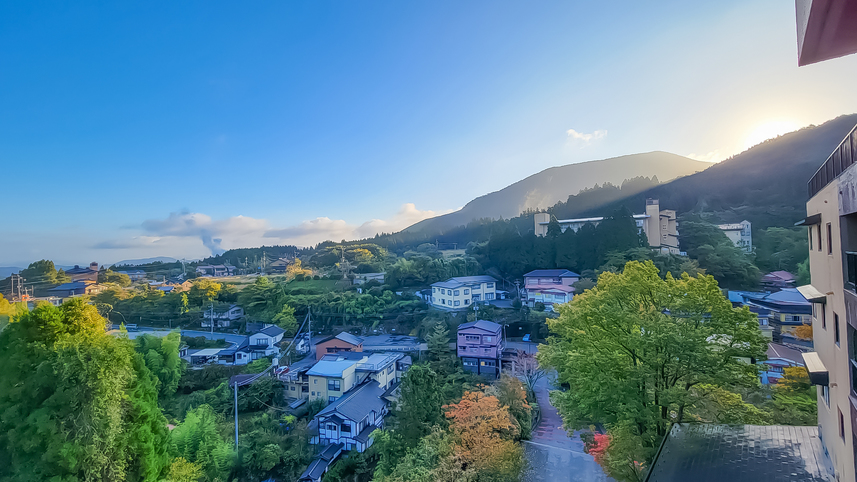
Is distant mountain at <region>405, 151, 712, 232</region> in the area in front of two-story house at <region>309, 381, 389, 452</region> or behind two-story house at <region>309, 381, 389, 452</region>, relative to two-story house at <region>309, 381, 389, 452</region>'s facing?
behind

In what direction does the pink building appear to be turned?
toward the camera

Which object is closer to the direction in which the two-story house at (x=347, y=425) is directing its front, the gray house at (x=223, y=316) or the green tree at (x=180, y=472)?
the green tree

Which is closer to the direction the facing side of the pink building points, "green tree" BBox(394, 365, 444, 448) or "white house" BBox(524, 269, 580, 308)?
the green tree

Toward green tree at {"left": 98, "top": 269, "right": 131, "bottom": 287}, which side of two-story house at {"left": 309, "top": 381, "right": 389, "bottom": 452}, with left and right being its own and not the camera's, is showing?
right

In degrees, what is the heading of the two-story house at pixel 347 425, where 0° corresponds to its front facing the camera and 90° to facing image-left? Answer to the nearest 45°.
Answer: approximately 45°

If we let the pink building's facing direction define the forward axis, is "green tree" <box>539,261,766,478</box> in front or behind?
in front

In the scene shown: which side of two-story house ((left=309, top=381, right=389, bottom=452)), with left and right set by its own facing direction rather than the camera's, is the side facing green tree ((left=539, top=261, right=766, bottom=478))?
left

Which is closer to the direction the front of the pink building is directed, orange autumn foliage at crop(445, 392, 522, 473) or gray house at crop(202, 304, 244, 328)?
the orange autumn foliage

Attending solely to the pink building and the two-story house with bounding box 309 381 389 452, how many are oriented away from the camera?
0

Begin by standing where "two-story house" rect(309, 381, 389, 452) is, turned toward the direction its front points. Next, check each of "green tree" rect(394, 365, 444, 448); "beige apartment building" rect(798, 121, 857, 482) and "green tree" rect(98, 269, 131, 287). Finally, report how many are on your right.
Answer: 1
